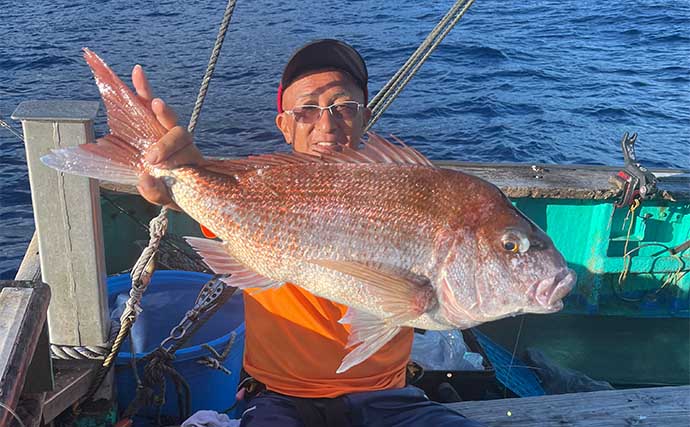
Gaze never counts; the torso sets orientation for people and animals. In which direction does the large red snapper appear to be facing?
to the viewer's right

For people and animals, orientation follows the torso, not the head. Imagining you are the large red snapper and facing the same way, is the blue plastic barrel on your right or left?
on your left

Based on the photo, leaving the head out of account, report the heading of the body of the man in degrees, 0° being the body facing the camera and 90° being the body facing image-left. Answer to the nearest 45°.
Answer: approximately 0°

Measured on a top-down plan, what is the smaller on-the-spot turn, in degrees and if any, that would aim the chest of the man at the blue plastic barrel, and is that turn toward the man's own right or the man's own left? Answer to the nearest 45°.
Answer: approximately 135° to the man's own right
